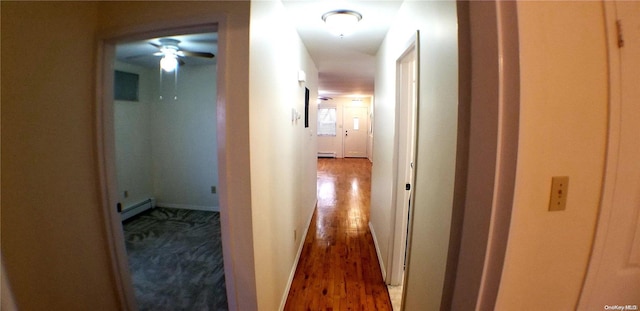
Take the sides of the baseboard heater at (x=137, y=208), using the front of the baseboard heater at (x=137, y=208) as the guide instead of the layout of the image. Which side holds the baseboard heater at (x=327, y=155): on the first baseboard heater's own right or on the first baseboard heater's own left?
on the first baseboard heater's own left

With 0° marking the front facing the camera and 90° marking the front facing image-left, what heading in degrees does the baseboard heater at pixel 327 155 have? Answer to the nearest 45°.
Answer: approximately 0°

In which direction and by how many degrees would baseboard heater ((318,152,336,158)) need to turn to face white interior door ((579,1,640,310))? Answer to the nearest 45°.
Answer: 0° — it already faces it

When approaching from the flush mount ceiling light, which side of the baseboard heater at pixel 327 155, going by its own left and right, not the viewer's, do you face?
front

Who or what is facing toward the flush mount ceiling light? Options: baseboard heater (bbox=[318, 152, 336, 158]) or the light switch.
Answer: the baseboard heater

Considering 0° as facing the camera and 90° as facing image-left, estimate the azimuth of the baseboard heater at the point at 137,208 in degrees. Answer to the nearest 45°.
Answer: approximately 315°

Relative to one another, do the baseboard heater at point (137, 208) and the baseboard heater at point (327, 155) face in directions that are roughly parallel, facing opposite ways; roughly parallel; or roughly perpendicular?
roughly perpendicular

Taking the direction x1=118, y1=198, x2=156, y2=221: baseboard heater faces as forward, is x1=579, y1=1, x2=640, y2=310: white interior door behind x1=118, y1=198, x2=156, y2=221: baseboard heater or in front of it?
in front

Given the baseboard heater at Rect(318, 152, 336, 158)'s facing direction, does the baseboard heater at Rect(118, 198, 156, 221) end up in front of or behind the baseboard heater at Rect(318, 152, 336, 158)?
in front
